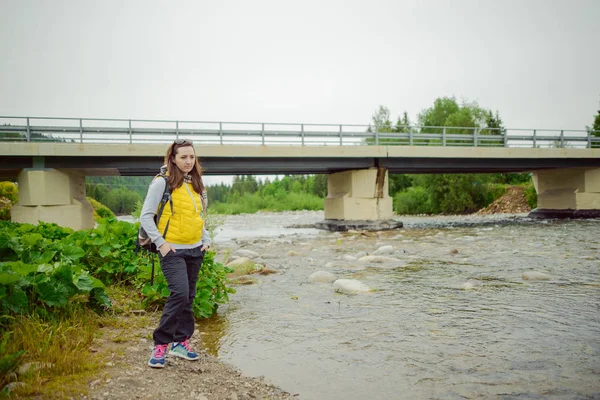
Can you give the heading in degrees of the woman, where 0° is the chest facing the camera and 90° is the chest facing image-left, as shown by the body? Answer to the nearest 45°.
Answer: approximately 315°

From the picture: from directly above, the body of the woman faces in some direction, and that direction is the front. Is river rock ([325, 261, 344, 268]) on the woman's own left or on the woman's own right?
on the woman's own left

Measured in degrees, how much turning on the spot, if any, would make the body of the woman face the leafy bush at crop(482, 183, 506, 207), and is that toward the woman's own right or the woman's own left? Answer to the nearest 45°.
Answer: approximately 90° to the woman's own left

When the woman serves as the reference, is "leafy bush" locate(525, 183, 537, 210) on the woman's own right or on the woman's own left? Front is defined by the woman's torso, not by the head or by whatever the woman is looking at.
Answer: on the woman's own left

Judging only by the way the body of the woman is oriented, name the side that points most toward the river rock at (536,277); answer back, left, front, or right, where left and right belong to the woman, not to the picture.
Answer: left

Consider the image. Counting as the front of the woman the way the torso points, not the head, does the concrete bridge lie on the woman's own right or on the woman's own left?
on the woman's own left

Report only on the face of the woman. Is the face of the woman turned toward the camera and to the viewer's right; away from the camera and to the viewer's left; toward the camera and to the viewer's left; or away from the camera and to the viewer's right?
toward the camera and to the viewer's right

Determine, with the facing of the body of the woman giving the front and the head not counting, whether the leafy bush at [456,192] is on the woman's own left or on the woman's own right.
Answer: on the woman's own left

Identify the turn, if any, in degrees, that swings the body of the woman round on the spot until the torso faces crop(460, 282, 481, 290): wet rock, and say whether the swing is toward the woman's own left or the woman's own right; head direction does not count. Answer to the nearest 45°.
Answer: approximately 90° to the woman's own left

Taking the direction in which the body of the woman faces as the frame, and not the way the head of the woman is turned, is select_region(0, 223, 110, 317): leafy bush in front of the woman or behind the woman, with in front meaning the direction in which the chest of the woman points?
behind
